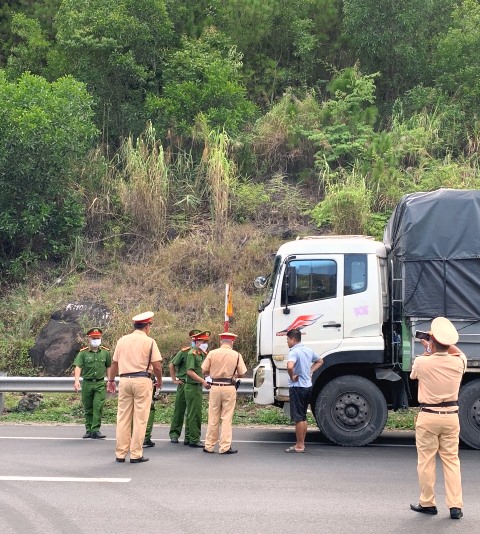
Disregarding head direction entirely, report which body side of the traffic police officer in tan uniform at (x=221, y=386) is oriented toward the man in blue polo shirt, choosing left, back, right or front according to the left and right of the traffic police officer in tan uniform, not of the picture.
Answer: right

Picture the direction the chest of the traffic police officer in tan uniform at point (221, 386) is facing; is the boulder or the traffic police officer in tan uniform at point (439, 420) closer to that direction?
the boulder

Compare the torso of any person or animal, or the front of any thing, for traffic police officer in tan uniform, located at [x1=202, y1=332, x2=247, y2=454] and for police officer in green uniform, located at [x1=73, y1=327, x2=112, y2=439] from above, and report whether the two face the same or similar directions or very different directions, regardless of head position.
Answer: very different directions

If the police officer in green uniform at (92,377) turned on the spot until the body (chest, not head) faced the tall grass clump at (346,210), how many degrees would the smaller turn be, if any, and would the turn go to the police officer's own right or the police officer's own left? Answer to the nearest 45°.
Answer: approximately 135° to the police officer's own left

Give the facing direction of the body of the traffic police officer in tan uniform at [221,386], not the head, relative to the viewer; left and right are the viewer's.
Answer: facing away from the viewer

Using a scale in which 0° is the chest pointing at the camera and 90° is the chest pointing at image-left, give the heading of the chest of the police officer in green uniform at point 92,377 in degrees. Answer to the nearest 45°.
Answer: approximately 0°

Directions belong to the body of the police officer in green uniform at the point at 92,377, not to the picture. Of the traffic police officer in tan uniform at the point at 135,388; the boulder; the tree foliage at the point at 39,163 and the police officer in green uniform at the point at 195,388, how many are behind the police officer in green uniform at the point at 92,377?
2

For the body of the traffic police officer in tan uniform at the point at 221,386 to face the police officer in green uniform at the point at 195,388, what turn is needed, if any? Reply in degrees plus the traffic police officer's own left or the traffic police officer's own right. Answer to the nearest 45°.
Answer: approximately 45° to the traffic police officer's own left

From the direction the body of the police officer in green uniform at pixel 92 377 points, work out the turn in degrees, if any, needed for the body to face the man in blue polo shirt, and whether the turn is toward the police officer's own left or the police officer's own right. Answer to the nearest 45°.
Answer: approximately 45° to the police officer's own left

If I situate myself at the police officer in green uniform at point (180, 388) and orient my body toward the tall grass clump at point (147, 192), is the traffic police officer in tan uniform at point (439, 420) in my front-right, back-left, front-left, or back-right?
back-right

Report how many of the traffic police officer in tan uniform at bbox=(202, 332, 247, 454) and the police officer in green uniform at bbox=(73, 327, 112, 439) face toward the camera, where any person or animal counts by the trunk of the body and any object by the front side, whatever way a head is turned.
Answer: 1
